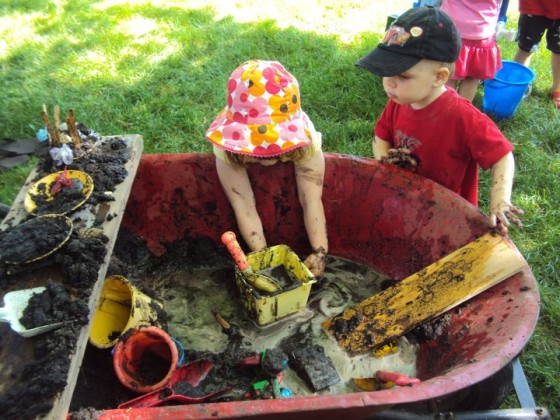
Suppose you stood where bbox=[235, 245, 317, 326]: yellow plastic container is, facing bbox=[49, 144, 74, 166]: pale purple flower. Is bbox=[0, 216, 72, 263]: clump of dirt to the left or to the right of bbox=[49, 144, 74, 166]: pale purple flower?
left

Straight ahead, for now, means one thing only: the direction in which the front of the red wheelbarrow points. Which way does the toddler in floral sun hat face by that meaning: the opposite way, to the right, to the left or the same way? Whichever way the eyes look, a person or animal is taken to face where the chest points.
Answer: to the right

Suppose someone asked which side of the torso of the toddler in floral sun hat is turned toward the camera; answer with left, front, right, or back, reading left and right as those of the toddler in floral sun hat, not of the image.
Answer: front

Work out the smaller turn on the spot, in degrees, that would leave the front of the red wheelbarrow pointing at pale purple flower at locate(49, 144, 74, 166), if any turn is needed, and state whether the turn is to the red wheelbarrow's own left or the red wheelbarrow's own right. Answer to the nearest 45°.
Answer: approximately 180°

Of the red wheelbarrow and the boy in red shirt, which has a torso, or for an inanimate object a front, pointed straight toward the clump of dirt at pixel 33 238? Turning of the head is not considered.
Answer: the boy in red shirt

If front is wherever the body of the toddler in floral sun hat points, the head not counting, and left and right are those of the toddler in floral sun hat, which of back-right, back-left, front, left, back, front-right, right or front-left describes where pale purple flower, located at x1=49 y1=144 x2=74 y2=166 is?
right

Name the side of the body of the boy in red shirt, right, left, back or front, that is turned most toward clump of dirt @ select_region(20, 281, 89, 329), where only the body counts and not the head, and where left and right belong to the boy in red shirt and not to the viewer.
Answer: front

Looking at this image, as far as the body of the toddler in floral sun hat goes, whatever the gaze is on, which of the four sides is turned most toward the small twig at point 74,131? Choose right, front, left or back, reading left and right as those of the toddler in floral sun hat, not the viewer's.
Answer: right

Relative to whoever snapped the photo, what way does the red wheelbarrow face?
facing to the right of the viewer

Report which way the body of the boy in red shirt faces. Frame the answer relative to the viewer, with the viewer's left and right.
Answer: facing the viewer and to the left of the viewer

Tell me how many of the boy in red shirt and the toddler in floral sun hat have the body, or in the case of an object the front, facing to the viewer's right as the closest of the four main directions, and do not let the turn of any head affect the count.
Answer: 0

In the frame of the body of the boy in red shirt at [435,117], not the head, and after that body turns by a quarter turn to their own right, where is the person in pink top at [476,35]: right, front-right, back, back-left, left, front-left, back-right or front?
front-right
